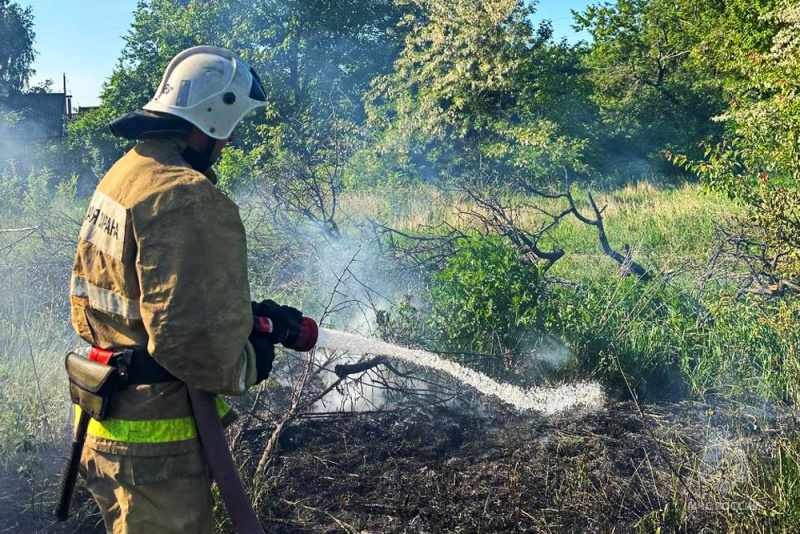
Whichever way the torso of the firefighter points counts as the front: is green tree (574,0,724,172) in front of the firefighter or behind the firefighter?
in front

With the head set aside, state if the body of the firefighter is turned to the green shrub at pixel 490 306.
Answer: yes

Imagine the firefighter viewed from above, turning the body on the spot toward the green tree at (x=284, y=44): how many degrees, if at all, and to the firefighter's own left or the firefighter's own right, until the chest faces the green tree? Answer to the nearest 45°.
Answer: approximately 45° to the firefighter's own left

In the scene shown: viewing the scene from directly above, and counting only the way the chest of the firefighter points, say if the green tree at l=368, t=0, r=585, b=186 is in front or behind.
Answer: in front

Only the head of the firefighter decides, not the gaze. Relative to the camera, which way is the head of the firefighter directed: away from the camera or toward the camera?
away from the camera

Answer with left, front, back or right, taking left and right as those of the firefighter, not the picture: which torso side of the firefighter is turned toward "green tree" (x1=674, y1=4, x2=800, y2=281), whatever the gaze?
front

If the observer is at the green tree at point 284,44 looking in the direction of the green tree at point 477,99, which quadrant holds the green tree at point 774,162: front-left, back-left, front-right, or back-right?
front-right

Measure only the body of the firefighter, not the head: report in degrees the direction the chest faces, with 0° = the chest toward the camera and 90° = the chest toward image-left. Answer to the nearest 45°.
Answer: approximately 225°
